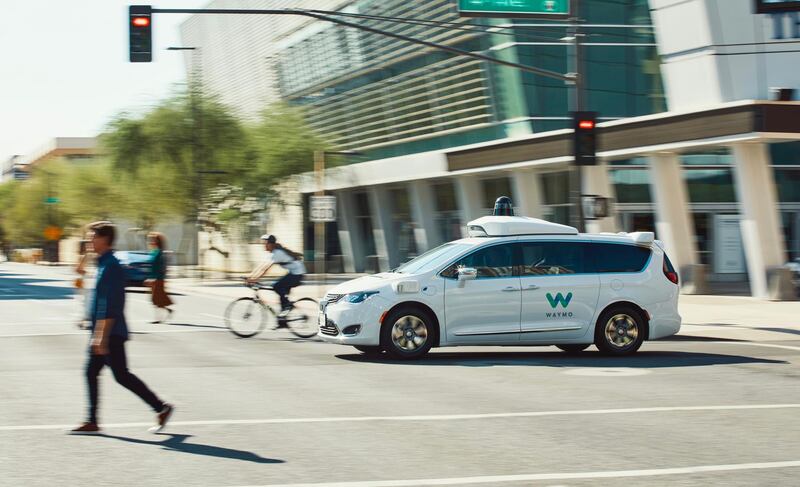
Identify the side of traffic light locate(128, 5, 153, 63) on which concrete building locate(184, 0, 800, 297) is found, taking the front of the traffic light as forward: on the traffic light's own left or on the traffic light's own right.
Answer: on the traffic light's own left

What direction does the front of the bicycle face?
to the viewer's left

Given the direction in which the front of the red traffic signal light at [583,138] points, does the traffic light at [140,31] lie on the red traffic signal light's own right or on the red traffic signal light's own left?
on the red traffic signal light's own right

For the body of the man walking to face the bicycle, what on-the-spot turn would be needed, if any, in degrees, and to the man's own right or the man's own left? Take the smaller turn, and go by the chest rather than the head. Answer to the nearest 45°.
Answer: approximately 90° to the man's own right

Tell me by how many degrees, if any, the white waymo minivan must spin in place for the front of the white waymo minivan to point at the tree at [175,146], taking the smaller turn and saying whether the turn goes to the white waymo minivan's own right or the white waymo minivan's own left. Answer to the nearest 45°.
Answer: approximately 45° to the white waymo minivan's own right

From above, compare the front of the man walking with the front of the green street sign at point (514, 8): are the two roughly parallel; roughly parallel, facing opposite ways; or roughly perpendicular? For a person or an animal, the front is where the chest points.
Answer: roughly perpendicular

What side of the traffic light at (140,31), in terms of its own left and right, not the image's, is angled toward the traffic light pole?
left
